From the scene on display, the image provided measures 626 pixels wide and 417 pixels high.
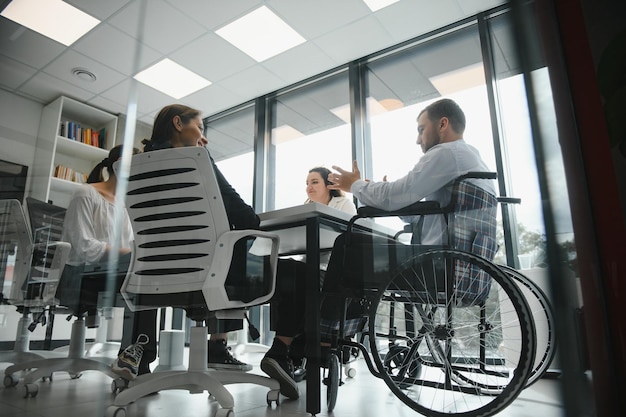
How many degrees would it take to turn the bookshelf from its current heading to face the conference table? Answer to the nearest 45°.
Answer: approximately 45° to its left

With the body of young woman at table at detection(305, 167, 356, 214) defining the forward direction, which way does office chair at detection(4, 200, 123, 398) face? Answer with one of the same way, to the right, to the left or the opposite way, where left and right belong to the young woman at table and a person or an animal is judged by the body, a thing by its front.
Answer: the opposite way

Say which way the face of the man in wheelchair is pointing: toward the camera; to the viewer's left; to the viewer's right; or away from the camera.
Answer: to the viewer's left

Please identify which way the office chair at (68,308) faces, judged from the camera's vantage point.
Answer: facing to the right of the viewer

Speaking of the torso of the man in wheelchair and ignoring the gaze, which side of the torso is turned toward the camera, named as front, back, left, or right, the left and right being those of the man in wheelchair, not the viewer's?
left

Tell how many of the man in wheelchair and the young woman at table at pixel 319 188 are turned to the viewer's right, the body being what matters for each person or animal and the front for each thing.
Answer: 0

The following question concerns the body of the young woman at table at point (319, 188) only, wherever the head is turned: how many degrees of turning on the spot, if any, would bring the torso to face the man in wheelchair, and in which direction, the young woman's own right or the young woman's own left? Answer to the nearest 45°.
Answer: approximately 45° to the young woman's own left

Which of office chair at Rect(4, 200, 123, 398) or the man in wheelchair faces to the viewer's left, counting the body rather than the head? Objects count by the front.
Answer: the man in wheelchair

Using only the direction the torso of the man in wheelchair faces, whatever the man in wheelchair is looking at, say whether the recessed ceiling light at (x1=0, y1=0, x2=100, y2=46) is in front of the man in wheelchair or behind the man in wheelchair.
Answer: in front

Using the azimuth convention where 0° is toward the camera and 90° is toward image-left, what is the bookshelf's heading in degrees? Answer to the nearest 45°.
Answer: approximately 315°
